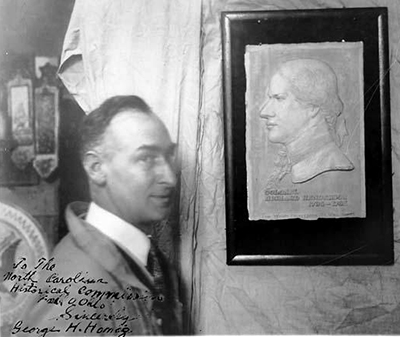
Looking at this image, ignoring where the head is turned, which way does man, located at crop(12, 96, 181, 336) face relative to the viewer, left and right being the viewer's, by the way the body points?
facing the viewer and to the right of the viewer

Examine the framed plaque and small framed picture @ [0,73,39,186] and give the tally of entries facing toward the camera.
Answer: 2

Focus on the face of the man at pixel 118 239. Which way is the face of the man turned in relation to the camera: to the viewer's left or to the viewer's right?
to the viewer's right

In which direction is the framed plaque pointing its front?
toward the camera

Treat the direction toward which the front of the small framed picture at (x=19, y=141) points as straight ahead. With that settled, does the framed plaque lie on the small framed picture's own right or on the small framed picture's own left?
on the small framed picture's own left
